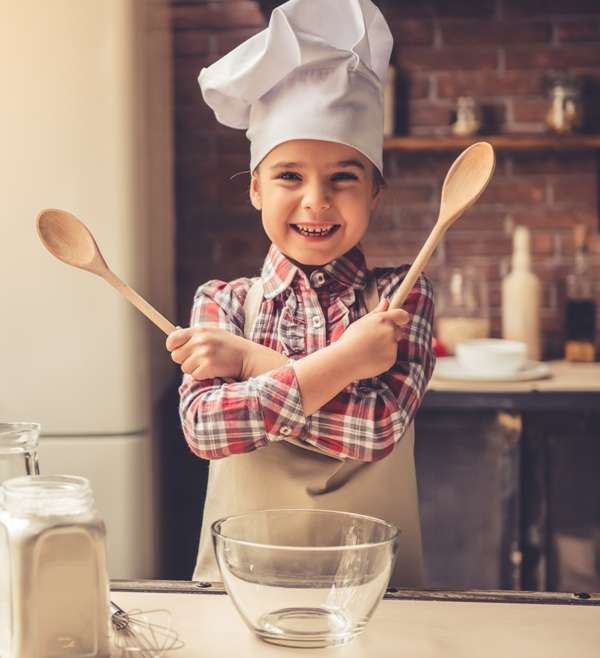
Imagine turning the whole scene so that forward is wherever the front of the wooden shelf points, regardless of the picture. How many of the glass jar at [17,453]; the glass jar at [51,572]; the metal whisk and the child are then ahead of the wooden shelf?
4

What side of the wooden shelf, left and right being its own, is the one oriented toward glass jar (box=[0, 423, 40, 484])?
front

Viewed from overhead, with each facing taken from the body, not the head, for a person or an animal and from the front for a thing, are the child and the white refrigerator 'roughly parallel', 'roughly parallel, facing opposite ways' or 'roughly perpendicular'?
roughly parallel

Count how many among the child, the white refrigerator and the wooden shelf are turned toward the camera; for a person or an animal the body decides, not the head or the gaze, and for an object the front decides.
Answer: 3

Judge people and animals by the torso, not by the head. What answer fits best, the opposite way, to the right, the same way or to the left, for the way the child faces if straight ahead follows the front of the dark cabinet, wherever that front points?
the same way

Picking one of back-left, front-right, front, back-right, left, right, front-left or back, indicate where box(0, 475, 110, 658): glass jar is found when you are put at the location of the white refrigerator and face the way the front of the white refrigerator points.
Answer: front

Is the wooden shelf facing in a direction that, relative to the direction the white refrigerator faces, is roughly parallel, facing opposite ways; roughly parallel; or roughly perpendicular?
roughly parallel

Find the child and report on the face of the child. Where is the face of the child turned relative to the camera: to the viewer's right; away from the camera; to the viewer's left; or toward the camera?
toward the camera

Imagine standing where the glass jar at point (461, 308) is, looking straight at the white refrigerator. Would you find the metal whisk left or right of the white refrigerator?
left

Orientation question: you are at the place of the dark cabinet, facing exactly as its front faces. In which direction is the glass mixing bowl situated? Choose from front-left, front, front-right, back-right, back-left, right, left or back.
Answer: front

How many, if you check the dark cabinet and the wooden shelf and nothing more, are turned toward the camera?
2

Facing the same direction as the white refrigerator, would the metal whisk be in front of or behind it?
in front

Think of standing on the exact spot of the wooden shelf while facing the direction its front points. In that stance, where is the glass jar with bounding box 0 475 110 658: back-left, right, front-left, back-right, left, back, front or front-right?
front

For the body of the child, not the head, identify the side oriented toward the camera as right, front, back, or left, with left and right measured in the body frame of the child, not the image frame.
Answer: front

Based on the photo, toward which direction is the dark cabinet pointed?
toward the camera

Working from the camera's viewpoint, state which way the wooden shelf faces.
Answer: facing the viewer

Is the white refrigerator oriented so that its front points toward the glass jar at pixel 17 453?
yes
